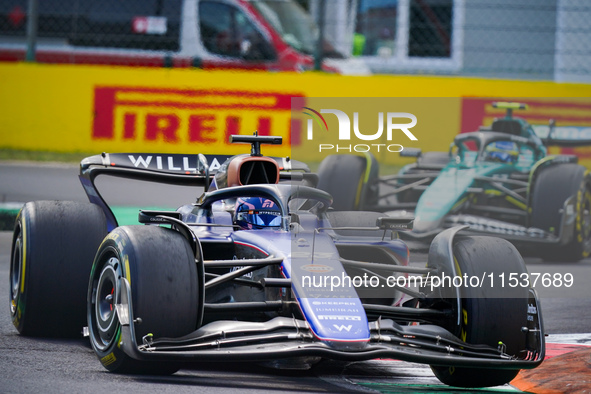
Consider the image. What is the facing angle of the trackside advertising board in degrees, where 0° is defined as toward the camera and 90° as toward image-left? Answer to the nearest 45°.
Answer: approximately 0°

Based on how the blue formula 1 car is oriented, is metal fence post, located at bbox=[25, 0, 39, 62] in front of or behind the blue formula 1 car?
behind

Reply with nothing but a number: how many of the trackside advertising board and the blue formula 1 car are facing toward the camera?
2

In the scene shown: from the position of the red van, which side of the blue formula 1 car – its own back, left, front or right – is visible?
back

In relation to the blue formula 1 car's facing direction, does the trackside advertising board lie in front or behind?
behind
